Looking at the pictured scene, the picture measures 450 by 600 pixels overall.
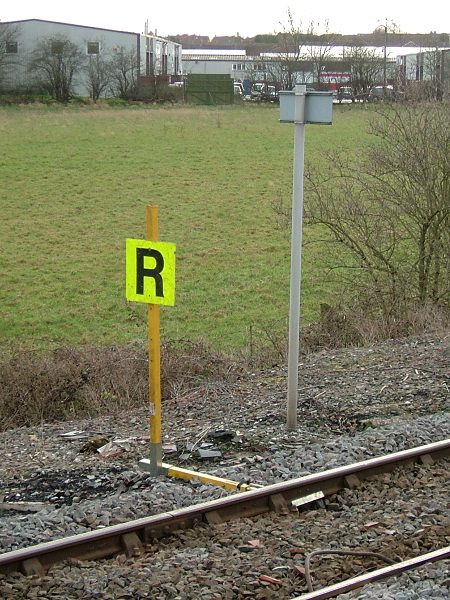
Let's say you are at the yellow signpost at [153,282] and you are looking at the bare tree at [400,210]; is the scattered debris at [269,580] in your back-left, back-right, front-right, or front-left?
back-right

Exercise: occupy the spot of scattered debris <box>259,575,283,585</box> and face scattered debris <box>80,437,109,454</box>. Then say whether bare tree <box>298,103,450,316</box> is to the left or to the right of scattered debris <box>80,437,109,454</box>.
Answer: right

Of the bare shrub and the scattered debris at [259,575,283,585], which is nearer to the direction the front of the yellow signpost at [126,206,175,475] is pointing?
the scattered debris

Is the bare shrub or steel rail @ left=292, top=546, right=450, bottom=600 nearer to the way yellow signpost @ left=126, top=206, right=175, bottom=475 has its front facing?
the steel rail

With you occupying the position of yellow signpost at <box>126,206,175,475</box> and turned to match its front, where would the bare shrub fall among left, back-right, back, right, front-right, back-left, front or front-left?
back

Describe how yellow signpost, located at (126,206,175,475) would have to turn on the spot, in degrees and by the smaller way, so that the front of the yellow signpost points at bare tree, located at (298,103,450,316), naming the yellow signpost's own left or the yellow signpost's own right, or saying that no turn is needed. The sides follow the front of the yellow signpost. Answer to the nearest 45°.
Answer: approximately 135° to the yellow signpost's own left

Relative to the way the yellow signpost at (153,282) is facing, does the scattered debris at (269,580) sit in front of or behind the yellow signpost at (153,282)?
in front

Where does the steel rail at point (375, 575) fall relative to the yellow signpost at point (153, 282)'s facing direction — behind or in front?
in front

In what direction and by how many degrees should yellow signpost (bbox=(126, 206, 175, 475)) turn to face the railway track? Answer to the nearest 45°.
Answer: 0° — it already faces it

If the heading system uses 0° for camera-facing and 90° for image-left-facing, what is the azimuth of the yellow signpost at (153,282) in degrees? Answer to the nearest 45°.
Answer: approximately 0°

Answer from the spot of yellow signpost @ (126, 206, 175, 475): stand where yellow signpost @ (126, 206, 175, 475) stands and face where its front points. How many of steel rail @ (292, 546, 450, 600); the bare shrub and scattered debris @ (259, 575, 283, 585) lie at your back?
1

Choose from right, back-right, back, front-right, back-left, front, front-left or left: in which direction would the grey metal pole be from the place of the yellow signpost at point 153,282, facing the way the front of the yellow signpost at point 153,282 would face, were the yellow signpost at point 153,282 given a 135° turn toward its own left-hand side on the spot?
front
